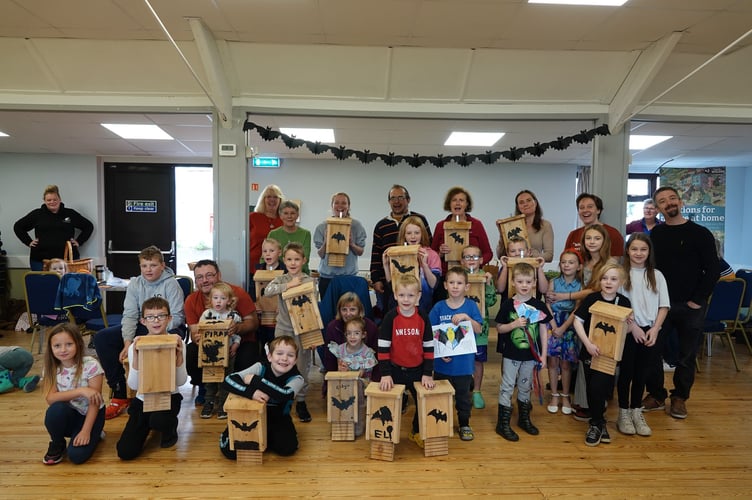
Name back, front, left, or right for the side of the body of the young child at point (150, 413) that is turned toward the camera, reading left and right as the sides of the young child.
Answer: front

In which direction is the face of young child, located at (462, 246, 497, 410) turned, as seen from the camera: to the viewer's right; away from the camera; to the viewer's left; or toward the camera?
toward the camera

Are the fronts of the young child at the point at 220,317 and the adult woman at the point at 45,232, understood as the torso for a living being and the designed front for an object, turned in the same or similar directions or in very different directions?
same or similar directions

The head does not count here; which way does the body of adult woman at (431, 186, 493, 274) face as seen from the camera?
toward the camera

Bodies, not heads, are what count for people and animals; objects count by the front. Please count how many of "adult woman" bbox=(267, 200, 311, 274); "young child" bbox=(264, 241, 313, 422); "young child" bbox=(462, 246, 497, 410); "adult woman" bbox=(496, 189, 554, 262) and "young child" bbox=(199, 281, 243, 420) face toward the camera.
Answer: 5

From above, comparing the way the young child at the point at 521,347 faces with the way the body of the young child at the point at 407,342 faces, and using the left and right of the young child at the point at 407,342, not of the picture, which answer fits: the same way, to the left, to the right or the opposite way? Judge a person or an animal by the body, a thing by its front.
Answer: the same way

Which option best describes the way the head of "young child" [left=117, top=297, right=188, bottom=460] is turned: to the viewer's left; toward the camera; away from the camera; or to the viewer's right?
toward the camera

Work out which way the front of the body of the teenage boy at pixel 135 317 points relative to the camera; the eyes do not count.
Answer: toward the camera

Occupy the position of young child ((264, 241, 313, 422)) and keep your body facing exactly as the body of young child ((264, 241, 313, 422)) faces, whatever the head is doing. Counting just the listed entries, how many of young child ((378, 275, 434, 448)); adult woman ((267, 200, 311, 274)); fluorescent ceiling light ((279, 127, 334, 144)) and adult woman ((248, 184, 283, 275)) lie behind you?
3

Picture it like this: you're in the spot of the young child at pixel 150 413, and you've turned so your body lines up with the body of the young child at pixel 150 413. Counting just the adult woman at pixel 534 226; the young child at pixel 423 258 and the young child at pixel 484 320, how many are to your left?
3

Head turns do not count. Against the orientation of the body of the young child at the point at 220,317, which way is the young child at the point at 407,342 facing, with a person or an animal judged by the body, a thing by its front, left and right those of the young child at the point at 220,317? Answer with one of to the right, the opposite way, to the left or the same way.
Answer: the same way

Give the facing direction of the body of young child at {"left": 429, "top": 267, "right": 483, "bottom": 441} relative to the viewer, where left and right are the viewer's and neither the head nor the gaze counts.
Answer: facing the viewer
